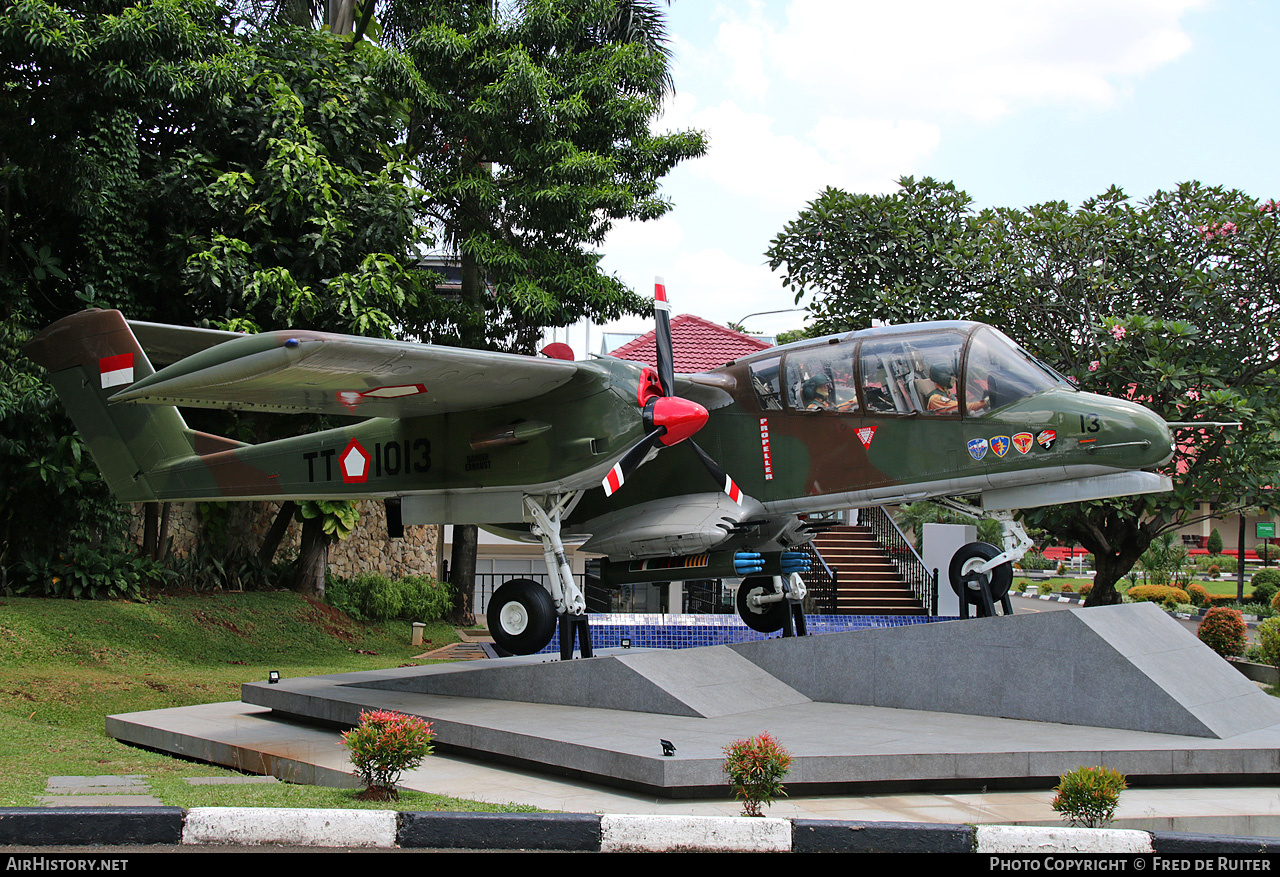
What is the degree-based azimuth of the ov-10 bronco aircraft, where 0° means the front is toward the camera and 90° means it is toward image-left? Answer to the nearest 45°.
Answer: approximately 315°

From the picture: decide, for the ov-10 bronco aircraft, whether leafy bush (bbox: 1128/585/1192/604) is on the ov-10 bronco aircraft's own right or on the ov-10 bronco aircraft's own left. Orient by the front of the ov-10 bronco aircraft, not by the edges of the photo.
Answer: on the ov-10 bronco aircraft's own left

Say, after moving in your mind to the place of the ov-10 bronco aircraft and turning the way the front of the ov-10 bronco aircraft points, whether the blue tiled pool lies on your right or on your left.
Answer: on your left

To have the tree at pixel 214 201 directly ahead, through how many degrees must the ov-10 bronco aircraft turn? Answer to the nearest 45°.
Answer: approximately 180°

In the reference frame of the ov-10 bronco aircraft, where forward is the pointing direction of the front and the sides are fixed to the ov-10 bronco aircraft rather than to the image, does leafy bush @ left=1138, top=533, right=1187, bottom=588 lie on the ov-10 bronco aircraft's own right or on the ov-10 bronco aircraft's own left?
on the ov-10 bronco aircraft's own left

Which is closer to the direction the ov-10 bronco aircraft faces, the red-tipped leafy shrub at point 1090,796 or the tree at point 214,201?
the red-tipped leafy shrub

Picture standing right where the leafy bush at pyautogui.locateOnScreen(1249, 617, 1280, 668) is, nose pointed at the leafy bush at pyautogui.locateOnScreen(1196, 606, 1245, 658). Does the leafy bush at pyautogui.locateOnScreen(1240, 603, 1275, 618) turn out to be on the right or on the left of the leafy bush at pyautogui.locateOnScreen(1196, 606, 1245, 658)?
right

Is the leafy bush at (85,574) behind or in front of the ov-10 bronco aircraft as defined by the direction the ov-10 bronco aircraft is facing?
behind

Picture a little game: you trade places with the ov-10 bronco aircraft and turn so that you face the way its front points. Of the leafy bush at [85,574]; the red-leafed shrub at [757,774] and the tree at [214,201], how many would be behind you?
2

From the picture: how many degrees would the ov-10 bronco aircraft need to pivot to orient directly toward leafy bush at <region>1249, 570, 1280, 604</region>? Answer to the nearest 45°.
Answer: approximately 90° to its left

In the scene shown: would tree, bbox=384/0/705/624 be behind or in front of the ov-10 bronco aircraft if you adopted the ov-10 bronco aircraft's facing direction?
behind
